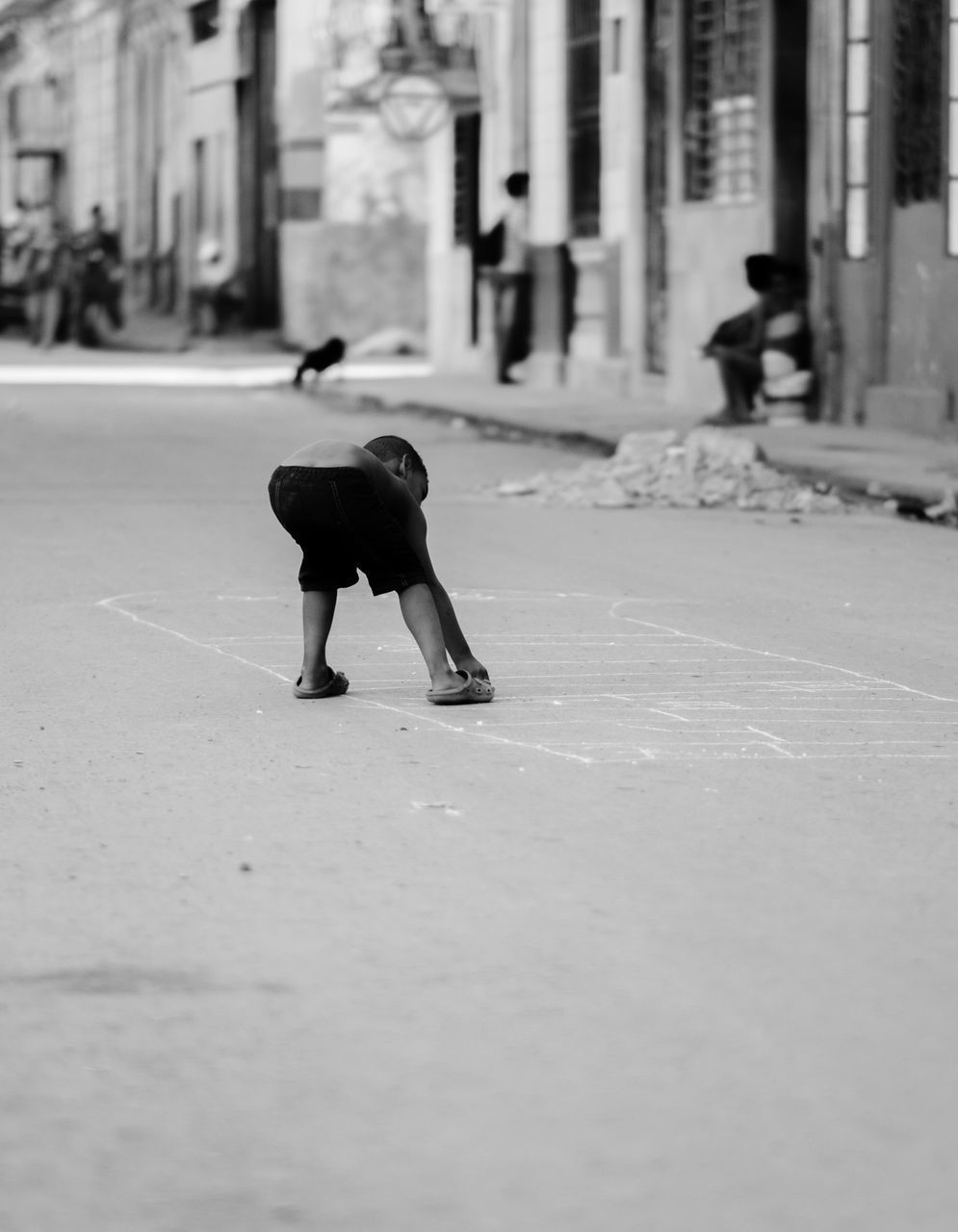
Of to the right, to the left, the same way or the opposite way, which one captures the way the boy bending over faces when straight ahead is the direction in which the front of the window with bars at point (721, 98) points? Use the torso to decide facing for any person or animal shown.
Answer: the opposite way

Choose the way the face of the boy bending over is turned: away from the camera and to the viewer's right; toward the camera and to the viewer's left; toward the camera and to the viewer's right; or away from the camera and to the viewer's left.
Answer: away from the camera and to the viewer's right

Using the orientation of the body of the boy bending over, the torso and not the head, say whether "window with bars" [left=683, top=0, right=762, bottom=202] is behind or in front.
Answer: in front

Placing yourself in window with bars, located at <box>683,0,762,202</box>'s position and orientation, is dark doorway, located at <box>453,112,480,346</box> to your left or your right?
on your right

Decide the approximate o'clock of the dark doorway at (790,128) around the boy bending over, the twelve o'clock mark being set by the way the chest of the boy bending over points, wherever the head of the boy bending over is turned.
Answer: The dark doorway is roughly at 11 o'clock from the boy bending over.

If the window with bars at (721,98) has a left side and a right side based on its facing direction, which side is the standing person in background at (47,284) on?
on its right

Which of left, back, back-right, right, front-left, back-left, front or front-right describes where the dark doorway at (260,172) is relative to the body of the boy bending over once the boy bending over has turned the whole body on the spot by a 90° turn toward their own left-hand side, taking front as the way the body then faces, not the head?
front-right

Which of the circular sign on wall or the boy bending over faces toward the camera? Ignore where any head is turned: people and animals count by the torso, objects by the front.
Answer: the circular sign on wall

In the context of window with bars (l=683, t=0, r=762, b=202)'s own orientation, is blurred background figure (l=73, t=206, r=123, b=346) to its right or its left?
on its right

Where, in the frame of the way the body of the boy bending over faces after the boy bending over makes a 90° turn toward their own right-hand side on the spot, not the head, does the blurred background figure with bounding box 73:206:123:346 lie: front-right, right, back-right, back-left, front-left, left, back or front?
back-left

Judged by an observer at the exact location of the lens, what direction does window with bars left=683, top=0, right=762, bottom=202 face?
facing the viewer and to the left of the viewer

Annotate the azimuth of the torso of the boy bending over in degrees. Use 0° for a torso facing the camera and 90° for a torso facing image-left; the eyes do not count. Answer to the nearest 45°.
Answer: approximately 225°

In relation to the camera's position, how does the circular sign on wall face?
facing the viewer

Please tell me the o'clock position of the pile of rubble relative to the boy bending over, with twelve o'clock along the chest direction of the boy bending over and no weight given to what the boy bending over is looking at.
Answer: The pile of rubble is roughly at 11 o'clock from the boy bending over.
